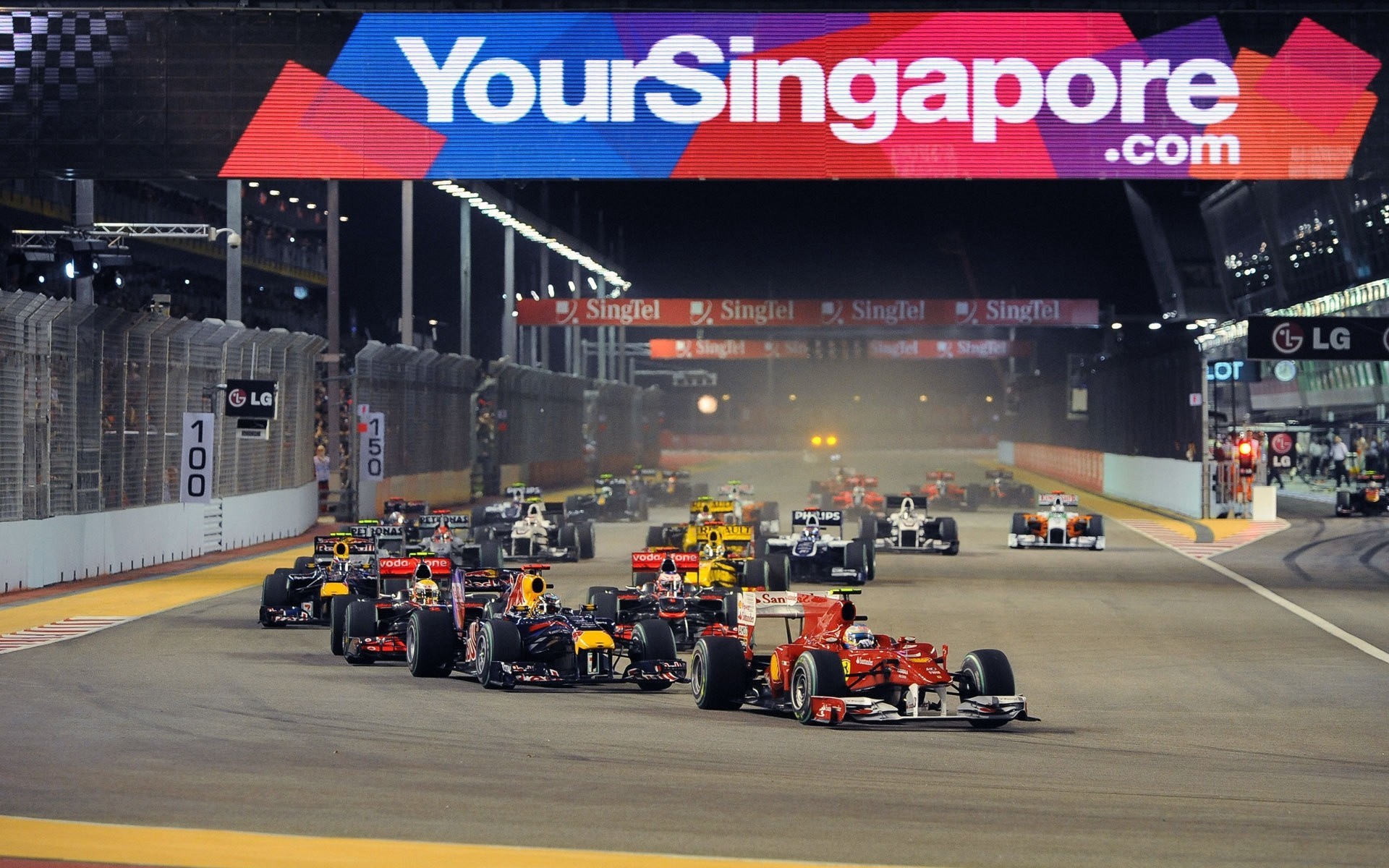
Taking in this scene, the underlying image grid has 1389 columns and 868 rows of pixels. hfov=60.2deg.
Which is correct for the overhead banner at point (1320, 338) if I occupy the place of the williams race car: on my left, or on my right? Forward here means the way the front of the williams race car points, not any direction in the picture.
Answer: on my left

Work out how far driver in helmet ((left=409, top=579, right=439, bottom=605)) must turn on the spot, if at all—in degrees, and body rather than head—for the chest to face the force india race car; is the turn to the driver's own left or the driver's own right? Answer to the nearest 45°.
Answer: approximately 135° to the driver's own left

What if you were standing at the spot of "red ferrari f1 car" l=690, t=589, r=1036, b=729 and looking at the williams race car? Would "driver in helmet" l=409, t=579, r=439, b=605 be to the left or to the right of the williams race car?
left

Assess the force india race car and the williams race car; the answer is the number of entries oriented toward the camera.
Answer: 2

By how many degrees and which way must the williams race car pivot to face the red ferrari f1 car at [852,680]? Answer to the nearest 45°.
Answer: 0° — it already faces it

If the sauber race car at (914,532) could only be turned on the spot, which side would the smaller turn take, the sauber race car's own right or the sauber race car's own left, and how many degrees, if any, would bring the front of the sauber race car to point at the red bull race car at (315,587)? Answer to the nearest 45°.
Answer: approximately 45° to the sauber race car's own right

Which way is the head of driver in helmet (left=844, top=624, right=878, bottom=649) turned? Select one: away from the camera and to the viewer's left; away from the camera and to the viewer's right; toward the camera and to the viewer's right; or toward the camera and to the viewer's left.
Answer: toward the camera and to the viewer's right
